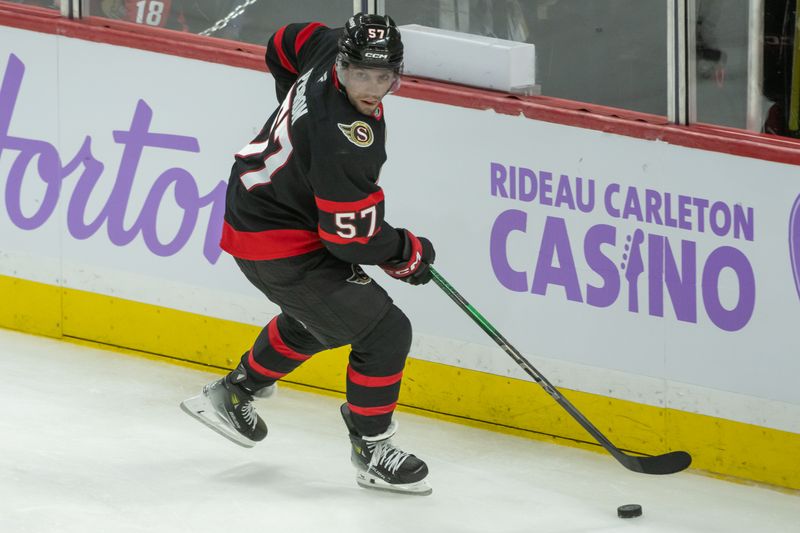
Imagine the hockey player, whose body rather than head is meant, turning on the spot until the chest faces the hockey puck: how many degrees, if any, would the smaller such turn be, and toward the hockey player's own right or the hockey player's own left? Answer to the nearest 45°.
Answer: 0° — they already face it

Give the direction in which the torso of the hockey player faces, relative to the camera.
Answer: to the viewer's right
